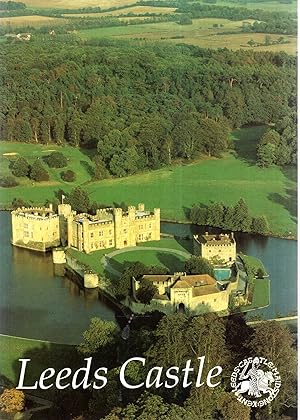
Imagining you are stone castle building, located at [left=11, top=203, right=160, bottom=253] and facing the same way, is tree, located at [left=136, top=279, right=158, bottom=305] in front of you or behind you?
in front

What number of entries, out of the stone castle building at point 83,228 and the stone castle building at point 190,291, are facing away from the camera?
0

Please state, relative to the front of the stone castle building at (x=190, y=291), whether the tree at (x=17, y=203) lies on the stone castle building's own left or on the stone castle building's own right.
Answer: on the stone castle building's own right

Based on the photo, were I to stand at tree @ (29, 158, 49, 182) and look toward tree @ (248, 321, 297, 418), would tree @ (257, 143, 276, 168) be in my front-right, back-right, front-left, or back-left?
front-left

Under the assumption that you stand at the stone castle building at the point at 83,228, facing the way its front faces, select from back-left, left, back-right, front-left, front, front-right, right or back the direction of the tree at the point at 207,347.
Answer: front

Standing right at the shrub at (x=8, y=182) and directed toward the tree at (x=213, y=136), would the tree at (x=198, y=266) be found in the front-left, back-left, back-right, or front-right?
front-right

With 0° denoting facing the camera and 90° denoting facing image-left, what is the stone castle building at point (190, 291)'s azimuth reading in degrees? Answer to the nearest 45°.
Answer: approximately 0°

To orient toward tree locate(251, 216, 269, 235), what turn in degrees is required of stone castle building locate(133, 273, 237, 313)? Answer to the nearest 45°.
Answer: approximately 135° to its left

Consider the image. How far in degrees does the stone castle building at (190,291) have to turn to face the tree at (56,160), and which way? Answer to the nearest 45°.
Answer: approximately 135° to its right

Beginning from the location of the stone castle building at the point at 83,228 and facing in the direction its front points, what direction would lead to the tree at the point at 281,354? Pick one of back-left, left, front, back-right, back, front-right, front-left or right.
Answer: front

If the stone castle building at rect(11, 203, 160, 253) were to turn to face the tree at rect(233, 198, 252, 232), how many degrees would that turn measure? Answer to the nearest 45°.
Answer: approximately 45° to its left

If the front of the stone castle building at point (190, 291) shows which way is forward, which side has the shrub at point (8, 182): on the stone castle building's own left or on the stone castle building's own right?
on the stone castle building's own right
